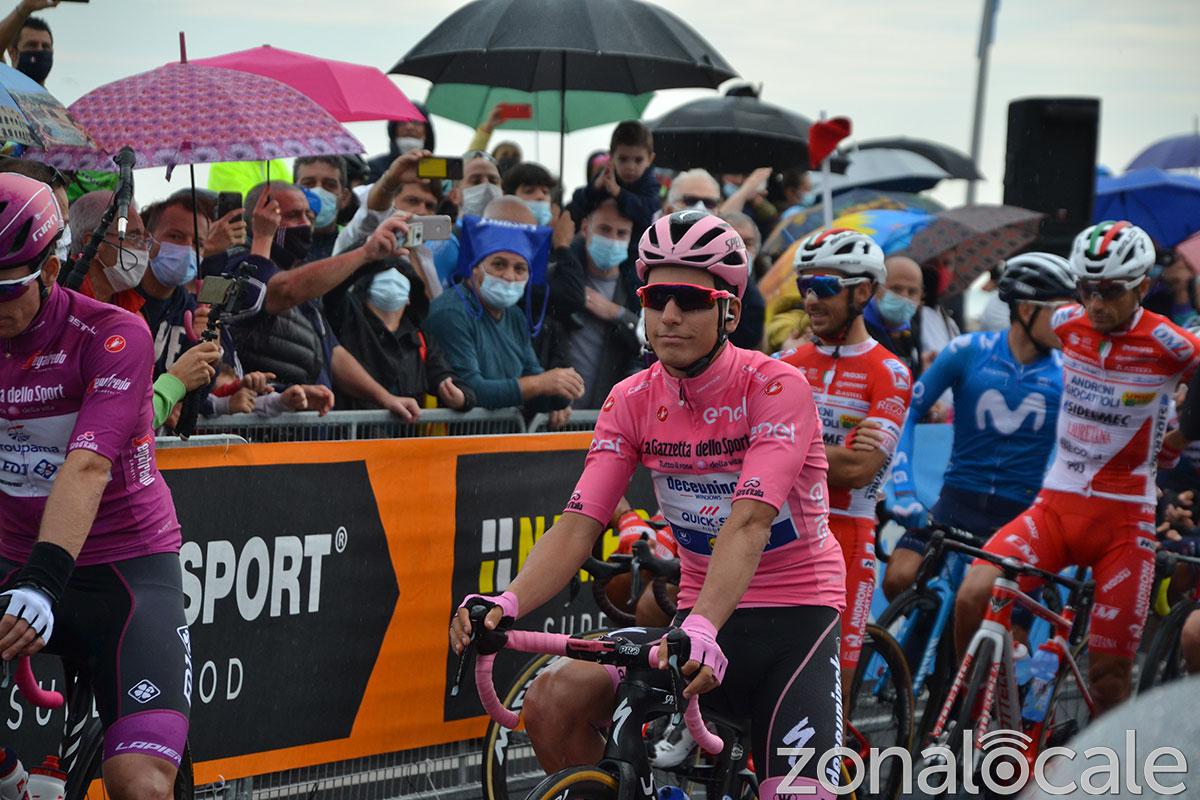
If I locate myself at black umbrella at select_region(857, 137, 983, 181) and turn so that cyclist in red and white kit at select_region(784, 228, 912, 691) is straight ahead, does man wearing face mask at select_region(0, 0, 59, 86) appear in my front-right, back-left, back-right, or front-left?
front-right

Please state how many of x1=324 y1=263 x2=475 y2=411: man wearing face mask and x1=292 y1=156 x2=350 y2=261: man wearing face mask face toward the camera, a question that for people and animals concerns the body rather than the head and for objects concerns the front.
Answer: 2

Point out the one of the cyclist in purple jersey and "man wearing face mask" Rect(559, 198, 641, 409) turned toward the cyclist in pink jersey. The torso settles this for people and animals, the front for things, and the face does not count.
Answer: the man wearing face mask

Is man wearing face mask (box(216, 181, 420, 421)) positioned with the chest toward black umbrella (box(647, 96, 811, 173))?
no

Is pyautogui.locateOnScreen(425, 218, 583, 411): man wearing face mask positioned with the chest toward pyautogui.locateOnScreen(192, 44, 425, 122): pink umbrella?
no

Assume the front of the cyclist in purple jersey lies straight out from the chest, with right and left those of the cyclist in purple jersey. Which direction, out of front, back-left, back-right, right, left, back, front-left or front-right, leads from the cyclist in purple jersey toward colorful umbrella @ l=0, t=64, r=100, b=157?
back-right

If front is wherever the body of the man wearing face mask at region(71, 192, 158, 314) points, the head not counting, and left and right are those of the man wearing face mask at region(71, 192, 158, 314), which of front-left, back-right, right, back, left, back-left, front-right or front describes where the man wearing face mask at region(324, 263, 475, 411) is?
left

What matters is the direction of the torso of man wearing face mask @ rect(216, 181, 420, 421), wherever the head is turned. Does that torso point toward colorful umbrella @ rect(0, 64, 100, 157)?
no

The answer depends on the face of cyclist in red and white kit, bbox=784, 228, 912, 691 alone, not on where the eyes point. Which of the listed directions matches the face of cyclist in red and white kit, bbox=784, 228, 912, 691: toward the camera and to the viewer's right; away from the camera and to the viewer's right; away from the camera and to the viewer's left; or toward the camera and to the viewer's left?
toward the camera and to the viewer's left

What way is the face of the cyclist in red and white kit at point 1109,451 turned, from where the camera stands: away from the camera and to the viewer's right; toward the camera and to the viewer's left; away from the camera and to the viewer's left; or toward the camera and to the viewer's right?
toward the camera and to the viewer's left

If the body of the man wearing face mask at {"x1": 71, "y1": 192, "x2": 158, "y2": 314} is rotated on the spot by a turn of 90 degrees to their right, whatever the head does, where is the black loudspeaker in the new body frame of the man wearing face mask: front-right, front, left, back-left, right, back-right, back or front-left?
back

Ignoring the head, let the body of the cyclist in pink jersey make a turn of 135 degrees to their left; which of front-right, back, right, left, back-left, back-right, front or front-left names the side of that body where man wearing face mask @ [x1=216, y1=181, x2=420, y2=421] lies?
back-left

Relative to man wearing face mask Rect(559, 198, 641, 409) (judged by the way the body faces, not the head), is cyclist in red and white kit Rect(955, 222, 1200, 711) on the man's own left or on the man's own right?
on the man's own left

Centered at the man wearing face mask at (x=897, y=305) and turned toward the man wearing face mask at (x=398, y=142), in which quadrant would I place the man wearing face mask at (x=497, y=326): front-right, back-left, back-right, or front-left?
front-left

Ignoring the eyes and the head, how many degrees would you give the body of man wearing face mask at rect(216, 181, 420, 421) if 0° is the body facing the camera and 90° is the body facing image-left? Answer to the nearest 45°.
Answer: approximately 315°

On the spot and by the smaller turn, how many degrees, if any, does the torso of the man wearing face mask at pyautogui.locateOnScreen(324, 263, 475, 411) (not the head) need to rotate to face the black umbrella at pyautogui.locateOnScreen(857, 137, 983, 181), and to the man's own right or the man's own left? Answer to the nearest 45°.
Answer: approximately 135° to the man's own left

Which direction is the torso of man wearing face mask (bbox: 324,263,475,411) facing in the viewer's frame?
toward the camera

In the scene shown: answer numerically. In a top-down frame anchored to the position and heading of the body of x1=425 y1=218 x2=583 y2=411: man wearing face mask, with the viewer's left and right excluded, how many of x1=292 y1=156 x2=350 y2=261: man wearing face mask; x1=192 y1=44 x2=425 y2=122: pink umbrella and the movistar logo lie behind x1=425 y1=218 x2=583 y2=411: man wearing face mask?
2

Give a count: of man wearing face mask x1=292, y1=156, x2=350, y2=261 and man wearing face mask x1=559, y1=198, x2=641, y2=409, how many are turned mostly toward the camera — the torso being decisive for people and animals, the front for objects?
2

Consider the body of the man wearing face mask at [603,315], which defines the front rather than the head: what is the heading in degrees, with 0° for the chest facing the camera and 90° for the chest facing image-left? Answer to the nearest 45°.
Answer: approximately 0°

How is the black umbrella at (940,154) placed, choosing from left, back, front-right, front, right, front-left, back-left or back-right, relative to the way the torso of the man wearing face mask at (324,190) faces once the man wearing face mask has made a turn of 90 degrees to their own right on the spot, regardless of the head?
back-right
